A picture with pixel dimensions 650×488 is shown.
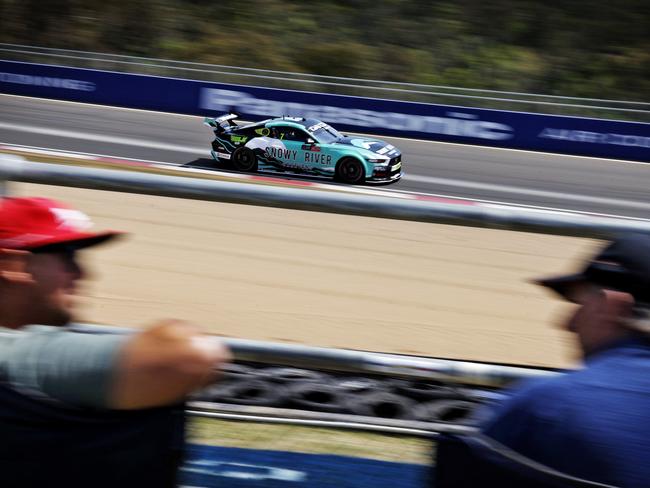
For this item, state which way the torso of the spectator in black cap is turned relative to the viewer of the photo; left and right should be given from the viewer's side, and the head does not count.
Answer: facing away from the viewer and to the left of the viewer

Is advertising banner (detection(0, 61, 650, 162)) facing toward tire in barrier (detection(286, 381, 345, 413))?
yes

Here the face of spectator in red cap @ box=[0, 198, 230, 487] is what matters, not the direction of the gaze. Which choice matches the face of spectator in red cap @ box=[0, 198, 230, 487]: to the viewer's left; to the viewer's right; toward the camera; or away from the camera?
to the viewer's right

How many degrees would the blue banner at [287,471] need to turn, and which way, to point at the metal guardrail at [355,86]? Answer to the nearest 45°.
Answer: approximately 180°

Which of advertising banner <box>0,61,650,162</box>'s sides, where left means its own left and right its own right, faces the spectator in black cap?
front

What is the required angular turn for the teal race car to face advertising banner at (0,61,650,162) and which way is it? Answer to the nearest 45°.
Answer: approximately 135° to its left

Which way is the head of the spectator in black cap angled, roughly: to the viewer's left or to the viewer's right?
to the viewer's left

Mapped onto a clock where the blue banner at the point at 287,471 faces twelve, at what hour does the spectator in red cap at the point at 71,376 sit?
The spectator in red cap is roughly at 1 o'clock from the blue banner.

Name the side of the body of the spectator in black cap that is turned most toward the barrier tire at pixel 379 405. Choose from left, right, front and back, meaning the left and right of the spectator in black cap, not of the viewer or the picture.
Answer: front

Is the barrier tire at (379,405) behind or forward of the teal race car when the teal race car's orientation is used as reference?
forward

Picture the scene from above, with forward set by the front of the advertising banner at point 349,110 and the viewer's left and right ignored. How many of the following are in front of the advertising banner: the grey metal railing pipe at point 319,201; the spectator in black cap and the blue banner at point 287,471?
3
